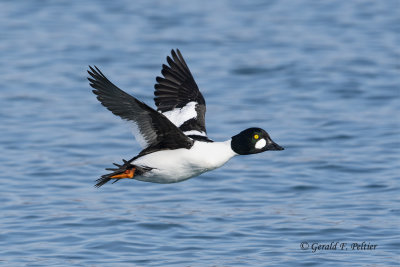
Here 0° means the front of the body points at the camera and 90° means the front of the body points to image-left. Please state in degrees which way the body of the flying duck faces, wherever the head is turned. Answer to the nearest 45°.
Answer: approximately 270°
